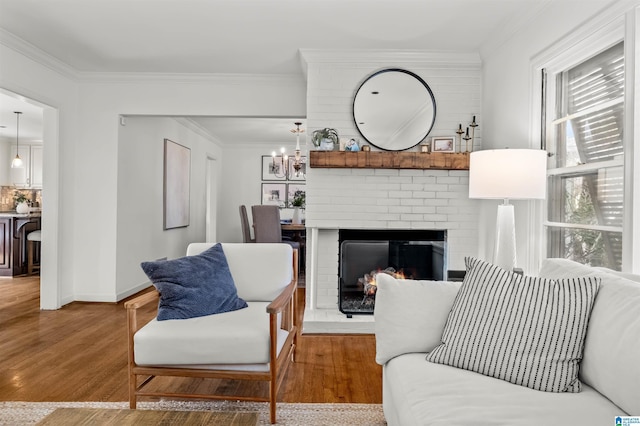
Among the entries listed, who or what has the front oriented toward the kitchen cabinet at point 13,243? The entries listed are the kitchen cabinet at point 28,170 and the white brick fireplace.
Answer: the kitchen cabinet at point 28,170

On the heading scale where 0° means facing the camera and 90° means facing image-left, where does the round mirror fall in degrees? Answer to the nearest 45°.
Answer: approximately 0°

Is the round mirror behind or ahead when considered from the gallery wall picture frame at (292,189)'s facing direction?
ahead

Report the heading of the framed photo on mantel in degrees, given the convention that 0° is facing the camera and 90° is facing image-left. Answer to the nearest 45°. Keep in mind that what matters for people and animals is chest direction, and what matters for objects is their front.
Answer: approximately 0°

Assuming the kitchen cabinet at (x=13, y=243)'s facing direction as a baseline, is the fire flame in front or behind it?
in front

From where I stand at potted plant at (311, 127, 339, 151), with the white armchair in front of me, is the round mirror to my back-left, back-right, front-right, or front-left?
back-left

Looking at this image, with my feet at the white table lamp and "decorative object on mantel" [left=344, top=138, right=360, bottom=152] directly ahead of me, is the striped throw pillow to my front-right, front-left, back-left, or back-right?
back-left

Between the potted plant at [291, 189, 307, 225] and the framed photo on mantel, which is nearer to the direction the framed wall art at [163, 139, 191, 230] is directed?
the framed photo on mantel

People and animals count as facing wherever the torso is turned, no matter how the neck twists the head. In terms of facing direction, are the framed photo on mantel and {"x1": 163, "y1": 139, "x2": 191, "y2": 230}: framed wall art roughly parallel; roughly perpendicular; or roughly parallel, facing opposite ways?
roughly perpendicular

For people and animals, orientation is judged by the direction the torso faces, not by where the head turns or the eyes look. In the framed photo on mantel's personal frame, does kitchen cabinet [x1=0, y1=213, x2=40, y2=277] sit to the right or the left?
on its right

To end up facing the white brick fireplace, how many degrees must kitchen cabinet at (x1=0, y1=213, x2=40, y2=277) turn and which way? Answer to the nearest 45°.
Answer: approximately 45° to its left

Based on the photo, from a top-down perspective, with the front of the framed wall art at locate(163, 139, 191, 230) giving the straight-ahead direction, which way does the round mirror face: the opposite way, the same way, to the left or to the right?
to the right
